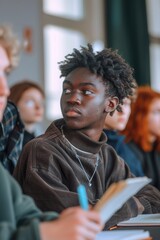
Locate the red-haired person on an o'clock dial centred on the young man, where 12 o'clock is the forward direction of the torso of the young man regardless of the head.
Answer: The red-haired person is roughly at 8 o'clock from the young man.

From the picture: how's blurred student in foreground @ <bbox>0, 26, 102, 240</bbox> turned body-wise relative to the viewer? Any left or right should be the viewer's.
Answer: facing to the right of the viewer

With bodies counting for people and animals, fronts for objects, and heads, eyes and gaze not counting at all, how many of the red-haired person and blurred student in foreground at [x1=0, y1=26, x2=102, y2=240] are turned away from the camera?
0

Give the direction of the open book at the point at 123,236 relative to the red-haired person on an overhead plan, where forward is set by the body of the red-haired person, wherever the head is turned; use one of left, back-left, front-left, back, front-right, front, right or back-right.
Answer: front-right

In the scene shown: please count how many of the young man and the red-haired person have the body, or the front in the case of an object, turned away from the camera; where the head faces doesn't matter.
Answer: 0

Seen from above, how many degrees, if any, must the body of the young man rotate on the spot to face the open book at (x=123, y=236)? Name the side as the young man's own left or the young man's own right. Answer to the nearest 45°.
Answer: approximately 45° to the young man's own right
